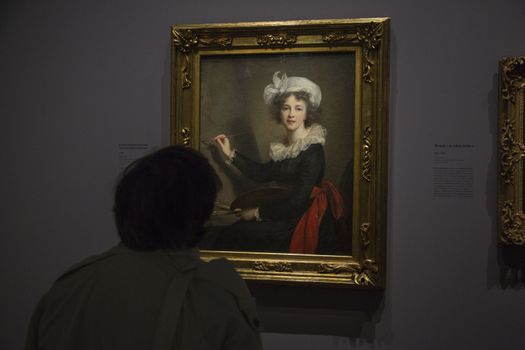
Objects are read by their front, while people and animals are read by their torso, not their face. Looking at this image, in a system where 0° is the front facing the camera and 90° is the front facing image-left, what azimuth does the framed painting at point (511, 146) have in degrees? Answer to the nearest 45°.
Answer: approximately 0°

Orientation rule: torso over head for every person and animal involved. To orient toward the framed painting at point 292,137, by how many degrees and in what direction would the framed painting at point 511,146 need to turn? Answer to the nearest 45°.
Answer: approximately 90° to its right
